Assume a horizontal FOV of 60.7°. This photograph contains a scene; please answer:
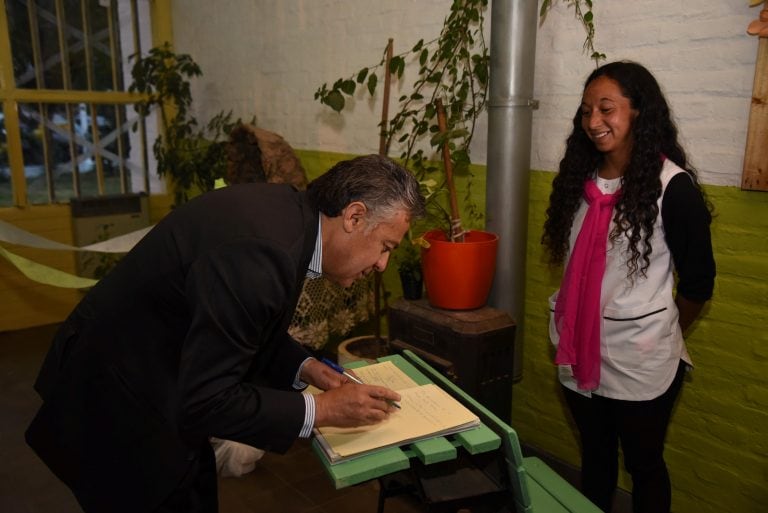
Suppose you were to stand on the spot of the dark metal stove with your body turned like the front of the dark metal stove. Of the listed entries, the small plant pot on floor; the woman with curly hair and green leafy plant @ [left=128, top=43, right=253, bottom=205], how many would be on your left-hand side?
1

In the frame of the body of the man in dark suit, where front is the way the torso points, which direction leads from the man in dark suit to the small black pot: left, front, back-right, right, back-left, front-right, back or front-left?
front-left

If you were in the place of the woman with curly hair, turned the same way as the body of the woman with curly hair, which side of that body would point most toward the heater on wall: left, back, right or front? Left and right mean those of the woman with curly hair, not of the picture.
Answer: right

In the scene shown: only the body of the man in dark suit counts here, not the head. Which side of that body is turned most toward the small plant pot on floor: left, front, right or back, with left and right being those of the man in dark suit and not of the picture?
left

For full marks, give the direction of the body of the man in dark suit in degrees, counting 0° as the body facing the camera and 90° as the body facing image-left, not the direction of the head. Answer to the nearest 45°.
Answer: approximately 270°

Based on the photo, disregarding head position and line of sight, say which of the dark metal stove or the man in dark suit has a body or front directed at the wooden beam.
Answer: the man in dark suit

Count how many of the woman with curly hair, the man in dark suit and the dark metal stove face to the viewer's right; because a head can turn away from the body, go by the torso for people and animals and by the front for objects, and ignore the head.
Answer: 1

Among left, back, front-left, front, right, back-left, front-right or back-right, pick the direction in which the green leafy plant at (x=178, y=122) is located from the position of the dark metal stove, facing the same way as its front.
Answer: right

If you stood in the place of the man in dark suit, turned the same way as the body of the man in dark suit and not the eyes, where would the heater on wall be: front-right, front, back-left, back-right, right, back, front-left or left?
left

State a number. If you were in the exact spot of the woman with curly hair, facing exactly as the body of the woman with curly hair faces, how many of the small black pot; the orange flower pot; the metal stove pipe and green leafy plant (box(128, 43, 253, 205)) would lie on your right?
4

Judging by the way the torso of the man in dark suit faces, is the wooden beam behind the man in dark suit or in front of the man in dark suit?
in front

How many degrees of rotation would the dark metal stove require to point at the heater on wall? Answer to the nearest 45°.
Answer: approximately 90° to its right

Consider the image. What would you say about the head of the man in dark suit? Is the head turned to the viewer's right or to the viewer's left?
to the viewer's right

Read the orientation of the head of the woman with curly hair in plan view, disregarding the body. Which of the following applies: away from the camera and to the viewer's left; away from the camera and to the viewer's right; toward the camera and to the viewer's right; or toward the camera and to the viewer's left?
toward the camera and to the viewer's left

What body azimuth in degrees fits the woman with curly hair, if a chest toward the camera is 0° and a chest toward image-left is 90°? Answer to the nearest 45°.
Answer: approximately 45°
